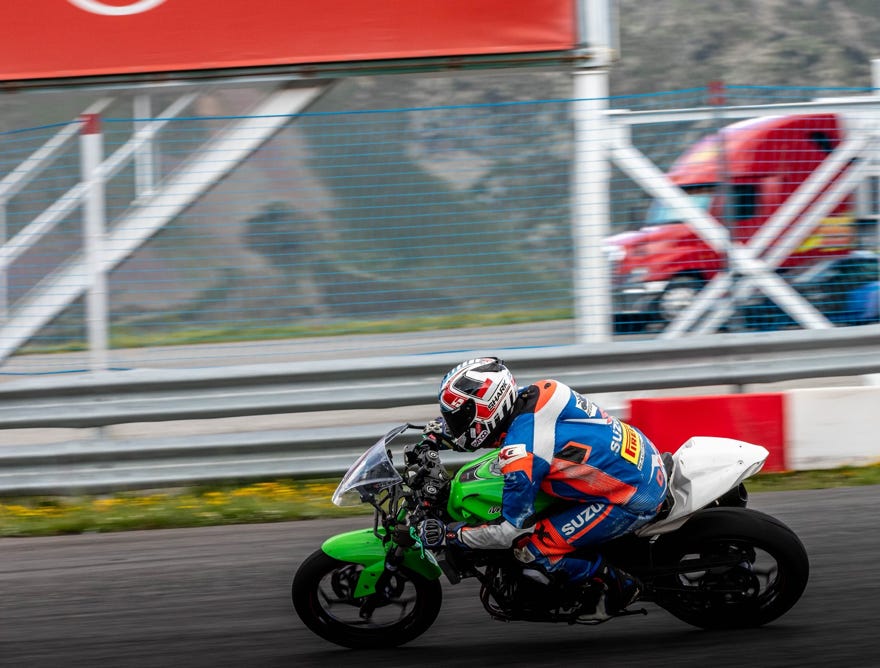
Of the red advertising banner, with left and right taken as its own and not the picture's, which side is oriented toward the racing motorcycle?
front

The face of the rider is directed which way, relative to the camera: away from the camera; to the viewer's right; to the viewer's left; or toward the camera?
to the viewer's left

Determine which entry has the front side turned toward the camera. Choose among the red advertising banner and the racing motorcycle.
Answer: the red advertising banner

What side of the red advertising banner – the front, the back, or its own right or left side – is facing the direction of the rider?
front

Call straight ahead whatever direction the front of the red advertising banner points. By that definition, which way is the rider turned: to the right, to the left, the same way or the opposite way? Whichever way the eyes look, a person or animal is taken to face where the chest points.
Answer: to the right

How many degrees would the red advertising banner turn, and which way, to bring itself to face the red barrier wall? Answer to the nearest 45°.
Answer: approximately 45° to its left

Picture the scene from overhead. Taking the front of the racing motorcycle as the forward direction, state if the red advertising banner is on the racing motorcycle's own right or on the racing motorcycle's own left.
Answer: on the racing motorcycle's own right

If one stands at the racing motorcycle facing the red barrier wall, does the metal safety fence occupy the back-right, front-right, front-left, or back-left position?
front-left

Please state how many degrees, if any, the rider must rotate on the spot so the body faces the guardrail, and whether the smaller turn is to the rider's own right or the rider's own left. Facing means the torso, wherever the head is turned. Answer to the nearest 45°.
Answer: approximately 45° to the rider's own right

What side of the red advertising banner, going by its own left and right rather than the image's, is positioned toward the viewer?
front

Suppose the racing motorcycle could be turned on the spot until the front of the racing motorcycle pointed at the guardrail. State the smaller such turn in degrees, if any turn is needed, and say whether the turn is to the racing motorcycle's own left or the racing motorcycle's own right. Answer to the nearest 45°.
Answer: approximately 45° to the racing motorcycle's own right

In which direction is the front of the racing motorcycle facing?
to the viewer's left

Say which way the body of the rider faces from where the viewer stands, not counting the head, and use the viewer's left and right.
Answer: facing to the left of the viewer

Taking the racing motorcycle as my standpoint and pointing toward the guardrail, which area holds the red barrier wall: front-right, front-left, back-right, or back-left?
front-right

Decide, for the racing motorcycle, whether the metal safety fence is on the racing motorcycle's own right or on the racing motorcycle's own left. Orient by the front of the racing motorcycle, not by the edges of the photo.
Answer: on the racing motorcycle's own right

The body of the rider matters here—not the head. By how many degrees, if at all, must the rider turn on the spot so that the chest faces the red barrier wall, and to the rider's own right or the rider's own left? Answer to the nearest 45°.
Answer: approximately 90° to the rider's own right
